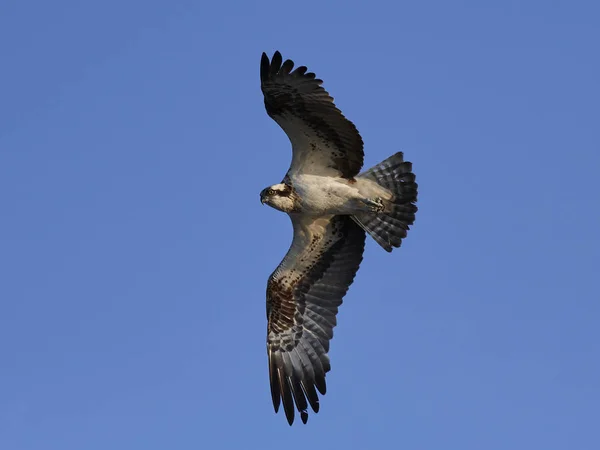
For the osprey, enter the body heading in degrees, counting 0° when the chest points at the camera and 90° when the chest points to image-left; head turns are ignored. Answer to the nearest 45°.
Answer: approximately 90°
